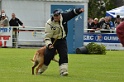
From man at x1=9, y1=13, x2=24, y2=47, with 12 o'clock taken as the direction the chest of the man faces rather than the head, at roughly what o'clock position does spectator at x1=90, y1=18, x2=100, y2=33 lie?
The spectator is roughly at 9 o'clock from the man.

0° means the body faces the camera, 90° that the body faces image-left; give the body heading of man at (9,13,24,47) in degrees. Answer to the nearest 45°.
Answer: approximately 0°
